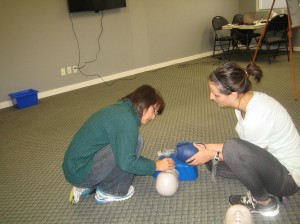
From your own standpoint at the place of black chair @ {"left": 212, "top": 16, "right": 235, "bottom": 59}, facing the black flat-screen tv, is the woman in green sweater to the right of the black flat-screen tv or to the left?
left

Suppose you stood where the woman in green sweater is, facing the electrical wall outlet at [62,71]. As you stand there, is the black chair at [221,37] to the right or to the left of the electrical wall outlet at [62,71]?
right

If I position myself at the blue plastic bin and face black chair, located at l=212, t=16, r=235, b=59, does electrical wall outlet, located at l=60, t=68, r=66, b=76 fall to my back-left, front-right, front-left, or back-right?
front-left

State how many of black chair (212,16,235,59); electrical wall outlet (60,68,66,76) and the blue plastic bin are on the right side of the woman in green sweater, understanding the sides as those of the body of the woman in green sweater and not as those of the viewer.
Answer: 0

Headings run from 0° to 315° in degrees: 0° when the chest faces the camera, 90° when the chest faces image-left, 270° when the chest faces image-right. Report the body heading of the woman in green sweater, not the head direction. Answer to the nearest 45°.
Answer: approximately 270°

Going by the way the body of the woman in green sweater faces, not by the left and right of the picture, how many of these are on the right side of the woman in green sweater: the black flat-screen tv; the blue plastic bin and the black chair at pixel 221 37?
0

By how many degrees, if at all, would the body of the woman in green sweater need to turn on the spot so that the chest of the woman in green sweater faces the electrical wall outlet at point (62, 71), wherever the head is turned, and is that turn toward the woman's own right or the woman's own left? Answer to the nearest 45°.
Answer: approximately 90° to the woman's own left

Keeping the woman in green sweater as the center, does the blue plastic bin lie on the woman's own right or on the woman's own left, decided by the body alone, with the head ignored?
on the woman's own left

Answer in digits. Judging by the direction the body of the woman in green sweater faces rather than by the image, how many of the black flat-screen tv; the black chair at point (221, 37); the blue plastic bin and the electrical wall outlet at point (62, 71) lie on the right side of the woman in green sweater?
0

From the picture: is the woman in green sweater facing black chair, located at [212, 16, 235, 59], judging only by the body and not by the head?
no

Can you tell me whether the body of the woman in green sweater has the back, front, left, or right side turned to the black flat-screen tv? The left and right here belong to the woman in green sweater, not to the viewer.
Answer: left

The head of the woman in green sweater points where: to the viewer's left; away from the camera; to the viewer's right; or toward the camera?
to the viewer's right

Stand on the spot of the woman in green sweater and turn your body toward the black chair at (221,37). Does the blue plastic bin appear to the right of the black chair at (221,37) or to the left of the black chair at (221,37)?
left
